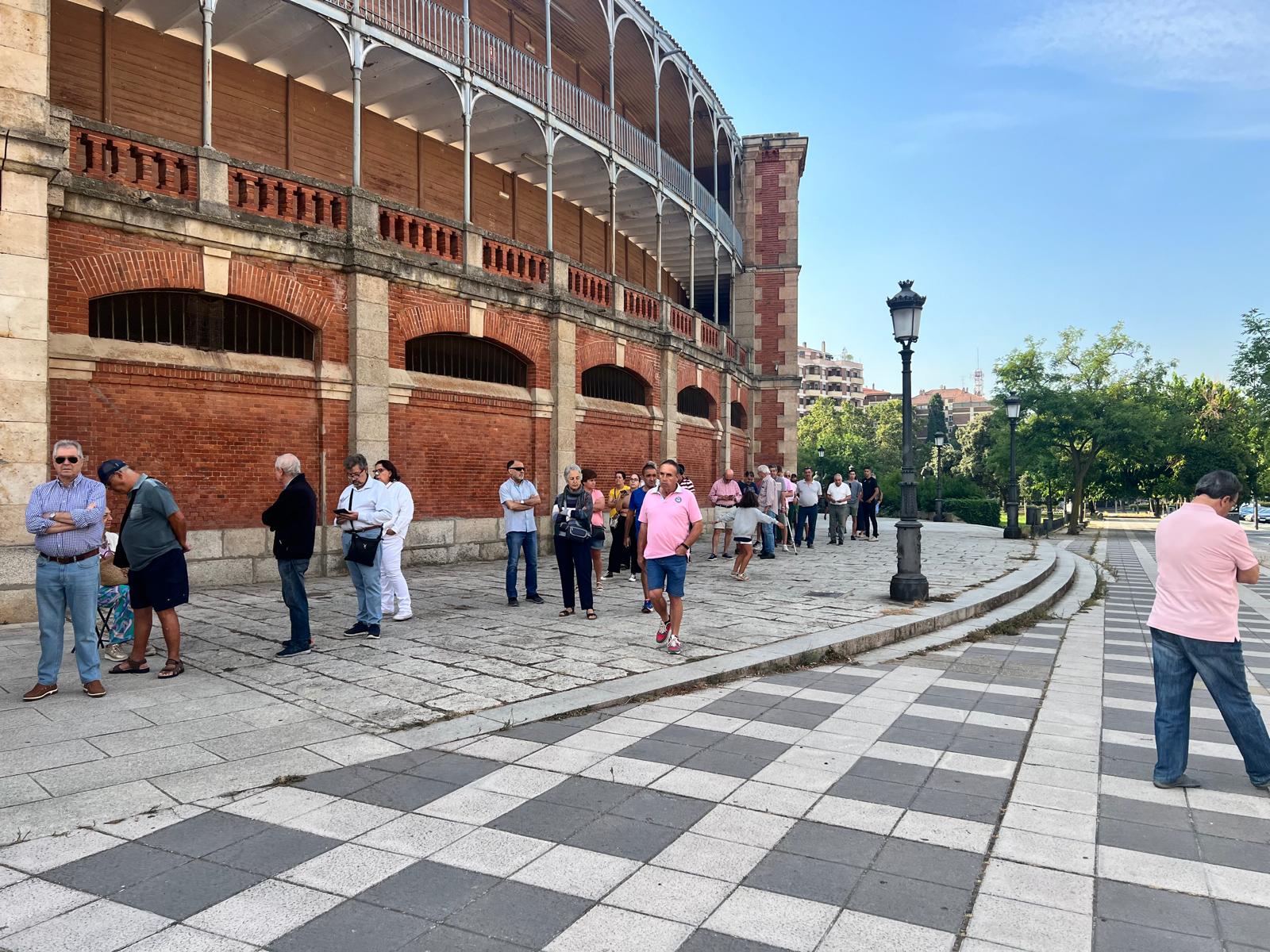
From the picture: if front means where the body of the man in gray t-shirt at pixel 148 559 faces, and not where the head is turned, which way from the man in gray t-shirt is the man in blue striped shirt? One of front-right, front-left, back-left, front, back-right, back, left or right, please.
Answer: front-left

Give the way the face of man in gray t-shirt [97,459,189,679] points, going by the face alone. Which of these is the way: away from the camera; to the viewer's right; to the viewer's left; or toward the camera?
to the viewer's left

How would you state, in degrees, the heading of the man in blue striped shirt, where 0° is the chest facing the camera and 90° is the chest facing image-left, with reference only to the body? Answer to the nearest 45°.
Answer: approximately 0°

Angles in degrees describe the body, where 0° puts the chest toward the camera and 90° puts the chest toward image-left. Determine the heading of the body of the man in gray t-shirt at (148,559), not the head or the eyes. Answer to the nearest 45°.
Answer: approximately 90°

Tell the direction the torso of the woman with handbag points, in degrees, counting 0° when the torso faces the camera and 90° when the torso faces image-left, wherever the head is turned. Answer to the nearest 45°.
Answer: approximately 0°

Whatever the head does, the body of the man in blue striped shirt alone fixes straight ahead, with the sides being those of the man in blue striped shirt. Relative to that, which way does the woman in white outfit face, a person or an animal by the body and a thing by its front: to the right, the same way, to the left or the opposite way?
to the right

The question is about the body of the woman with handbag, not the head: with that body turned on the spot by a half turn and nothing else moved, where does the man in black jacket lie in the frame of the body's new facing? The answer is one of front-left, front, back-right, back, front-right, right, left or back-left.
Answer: back-left

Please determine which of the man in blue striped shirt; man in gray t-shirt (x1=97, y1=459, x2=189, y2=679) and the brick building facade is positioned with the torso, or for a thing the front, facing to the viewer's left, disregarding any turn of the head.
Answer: the man in gray t-shirt

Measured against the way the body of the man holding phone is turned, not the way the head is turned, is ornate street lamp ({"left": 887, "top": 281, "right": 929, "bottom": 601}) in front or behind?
behind

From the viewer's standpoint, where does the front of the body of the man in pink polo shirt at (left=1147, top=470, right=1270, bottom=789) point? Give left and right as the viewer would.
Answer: facing away from the viewer and to the right of the viewer

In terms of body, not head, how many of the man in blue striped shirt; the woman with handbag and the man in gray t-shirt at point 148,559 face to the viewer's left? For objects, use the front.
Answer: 1
